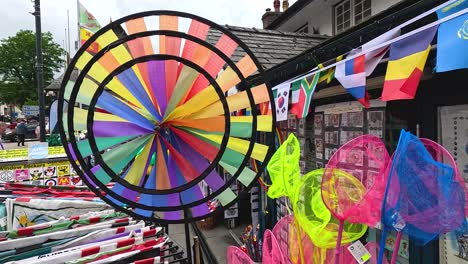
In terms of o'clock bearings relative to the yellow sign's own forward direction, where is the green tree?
The green tree is roughly at 6 o'clock from the yellow sign.

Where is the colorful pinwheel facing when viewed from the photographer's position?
facing the viewer

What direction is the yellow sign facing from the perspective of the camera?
toward the camera

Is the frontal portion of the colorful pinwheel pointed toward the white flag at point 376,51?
no

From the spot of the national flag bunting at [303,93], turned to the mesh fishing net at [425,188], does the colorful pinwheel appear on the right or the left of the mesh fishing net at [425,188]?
right

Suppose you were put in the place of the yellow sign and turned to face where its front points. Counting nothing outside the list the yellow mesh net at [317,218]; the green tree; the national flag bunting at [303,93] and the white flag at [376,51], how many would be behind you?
1

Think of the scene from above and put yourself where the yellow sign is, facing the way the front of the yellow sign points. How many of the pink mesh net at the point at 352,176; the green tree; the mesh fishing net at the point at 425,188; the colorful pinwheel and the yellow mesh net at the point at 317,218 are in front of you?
4

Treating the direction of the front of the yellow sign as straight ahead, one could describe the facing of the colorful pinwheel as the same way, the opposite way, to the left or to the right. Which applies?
the same way

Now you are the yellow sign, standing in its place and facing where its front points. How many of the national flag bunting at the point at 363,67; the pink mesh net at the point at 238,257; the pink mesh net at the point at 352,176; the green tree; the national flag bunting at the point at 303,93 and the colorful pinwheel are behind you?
1

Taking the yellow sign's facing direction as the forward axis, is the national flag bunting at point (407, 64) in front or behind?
in front

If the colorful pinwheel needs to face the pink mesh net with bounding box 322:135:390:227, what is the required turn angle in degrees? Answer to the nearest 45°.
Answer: approximately 90° to its left

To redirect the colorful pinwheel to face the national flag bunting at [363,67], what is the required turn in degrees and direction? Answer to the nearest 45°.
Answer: approximately 90° to its left

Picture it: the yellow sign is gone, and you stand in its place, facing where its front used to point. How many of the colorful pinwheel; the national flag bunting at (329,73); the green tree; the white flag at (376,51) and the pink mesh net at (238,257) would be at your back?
1

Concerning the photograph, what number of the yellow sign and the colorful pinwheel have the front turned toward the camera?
2

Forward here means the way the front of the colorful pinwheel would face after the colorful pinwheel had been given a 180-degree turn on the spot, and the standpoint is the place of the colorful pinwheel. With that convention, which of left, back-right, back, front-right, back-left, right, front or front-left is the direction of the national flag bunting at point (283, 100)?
front-right

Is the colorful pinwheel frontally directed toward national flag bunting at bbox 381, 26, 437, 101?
no
